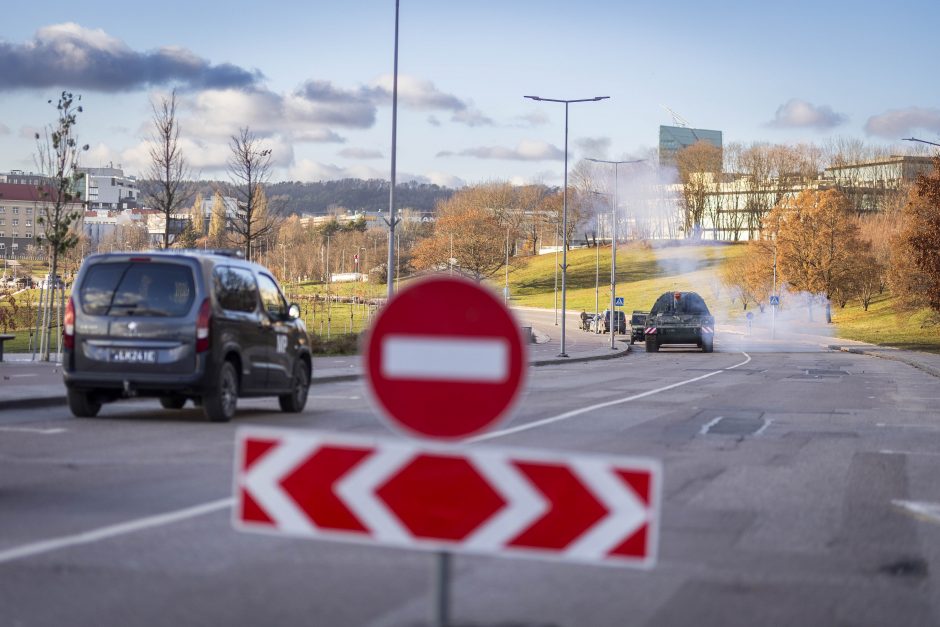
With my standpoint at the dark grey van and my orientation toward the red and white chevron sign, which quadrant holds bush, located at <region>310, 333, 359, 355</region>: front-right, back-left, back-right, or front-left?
back-left

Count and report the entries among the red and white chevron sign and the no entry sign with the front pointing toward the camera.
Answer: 2

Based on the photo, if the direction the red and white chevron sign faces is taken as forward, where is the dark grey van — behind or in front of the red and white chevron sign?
behind

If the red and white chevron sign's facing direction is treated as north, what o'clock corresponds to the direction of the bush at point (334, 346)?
The bush is roughly at 6 o'clock from the red and white chevron sign.

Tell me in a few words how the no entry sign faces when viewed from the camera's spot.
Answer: facing the viewer

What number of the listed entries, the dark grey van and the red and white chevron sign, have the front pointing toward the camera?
1

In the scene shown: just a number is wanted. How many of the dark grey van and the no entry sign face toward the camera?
1

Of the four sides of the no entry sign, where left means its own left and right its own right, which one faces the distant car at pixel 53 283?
back

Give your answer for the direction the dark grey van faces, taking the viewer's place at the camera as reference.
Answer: facing away from the viewer and to the right of the viewer

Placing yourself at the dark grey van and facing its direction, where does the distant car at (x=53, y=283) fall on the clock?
The distant car is roughly at 10 o'clock from the dark grey van.

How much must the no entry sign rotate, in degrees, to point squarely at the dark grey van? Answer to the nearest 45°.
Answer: approximately 180°

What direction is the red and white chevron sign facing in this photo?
toward the camera
